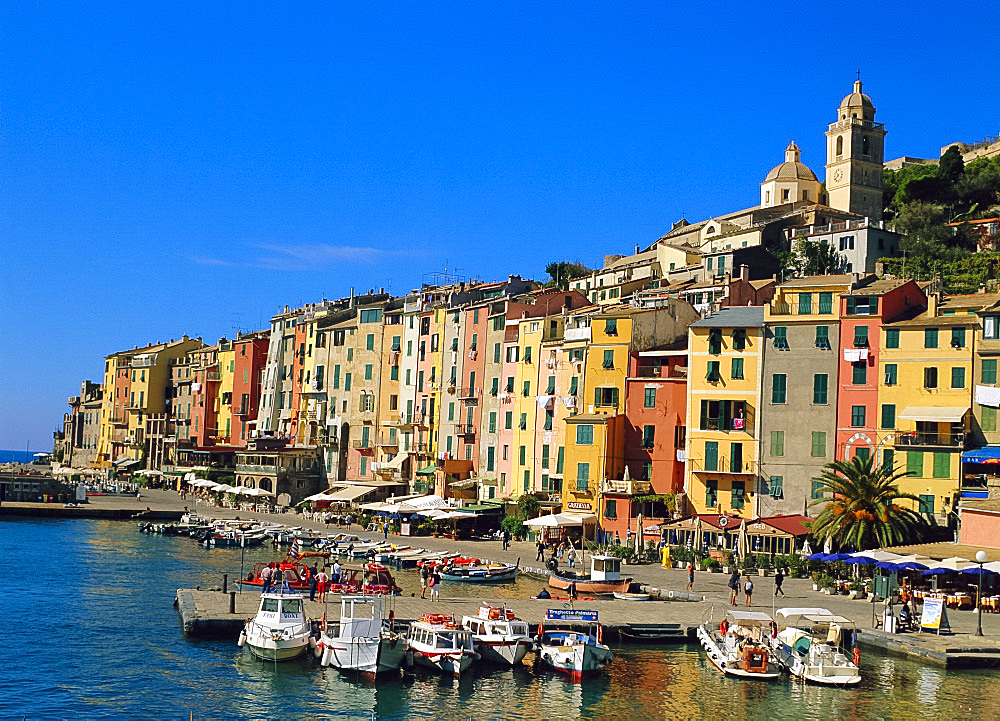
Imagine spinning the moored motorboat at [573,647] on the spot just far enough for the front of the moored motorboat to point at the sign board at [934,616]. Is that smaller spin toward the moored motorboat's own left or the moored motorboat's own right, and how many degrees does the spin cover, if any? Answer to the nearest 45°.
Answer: approximately 135° to the moored motorboat's own left

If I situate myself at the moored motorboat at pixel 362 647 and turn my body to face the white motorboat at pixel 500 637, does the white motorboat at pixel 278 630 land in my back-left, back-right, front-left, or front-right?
back-left

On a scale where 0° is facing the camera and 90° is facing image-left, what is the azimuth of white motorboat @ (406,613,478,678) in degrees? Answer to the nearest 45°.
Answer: approximately 315°

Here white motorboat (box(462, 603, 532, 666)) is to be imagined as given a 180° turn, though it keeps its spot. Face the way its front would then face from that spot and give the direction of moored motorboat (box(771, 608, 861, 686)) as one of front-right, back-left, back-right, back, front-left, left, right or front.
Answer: back-right

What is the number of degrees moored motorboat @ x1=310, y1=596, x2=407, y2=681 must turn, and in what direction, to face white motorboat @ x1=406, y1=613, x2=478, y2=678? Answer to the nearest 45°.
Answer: approximately 45° to its left

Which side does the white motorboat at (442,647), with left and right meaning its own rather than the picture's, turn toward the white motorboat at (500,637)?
left

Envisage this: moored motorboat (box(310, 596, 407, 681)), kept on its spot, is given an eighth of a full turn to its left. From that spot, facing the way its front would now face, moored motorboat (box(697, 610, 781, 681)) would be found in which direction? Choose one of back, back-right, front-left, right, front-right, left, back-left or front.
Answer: front

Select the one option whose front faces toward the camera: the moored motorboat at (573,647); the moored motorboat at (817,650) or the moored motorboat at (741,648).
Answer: the moored motorboat at (573,647)

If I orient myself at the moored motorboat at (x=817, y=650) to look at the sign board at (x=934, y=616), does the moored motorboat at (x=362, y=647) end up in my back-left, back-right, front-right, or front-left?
back-left

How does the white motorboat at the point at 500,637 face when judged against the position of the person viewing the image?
facing the viewer and to the right of the viewer

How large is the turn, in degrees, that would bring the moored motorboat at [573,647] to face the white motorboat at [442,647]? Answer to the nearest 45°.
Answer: approximately 90° to its right

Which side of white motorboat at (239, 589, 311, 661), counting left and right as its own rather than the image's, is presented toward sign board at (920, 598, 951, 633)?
left

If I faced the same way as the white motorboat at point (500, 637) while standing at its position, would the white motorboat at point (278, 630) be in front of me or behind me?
behind
